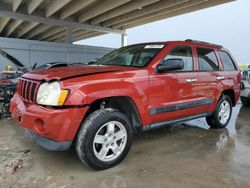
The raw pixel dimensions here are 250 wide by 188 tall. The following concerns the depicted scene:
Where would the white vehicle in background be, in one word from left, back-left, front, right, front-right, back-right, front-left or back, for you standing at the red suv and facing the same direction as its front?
back

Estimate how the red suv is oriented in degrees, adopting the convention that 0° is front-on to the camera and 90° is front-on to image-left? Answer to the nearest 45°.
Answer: approximately 45°
